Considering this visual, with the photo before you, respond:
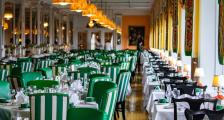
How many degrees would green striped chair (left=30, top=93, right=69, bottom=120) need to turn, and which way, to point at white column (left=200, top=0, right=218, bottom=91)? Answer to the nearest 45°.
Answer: approximately 45° to its right

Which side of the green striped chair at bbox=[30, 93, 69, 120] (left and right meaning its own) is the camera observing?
back

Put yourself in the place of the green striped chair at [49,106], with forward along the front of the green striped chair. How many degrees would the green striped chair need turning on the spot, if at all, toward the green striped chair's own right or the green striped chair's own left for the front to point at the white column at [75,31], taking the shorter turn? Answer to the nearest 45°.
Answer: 0° — it already faces it
